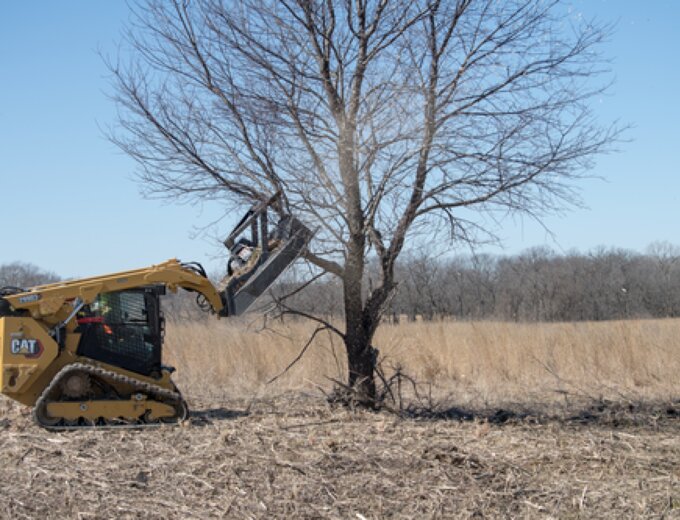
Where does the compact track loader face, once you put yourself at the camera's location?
facing to the right of the viewer
